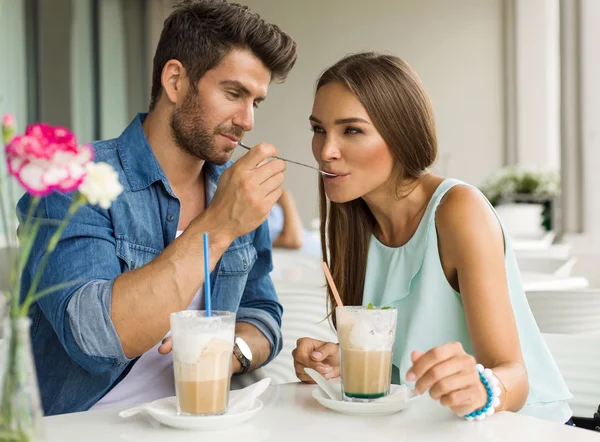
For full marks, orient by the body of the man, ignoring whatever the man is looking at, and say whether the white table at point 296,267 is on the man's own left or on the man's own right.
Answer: on the man's own left

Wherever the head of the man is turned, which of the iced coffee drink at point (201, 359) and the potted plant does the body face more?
the iced coffee drink

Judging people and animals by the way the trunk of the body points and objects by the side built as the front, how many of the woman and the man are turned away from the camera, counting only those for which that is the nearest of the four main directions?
0

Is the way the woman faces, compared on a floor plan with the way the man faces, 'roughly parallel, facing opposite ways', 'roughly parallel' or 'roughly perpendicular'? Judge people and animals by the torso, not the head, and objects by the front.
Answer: roughly perpendicular

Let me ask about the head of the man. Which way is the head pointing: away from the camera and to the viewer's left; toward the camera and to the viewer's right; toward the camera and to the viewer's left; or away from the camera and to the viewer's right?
toward the camera and to the viewer's right

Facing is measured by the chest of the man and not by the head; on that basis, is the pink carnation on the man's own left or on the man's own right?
on the man's own right

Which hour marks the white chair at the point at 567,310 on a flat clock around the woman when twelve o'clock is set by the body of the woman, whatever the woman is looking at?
The white chair is roughly at 6 o'clock from the woman.

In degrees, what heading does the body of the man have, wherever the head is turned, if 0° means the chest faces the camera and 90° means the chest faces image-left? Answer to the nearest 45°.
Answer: approximately 315°

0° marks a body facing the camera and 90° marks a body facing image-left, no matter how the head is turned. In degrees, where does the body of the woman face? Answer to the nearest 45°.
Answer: approximately 45°

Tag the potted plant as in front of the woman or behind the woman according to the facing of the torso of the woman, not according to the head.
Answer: behind

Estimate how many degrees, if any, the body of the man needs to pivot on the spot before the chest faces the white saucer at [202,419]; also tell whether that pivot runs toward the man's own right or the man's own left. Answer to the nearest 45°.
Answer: approximately 45° to the man's own right

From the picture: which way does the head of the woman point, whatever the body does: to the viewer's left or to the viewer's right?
to the viewer's left
